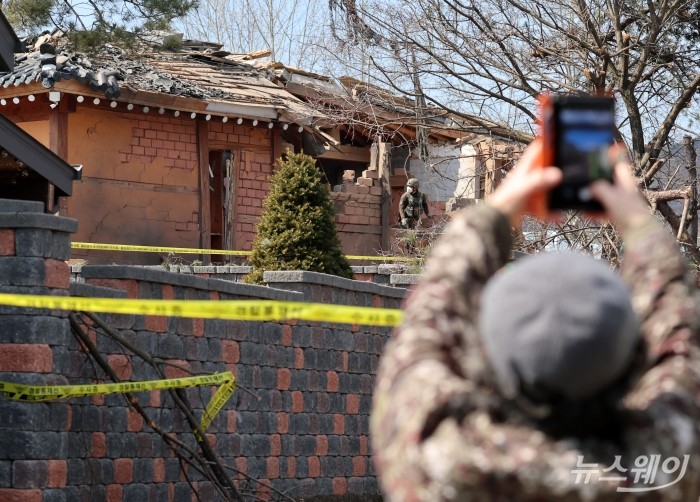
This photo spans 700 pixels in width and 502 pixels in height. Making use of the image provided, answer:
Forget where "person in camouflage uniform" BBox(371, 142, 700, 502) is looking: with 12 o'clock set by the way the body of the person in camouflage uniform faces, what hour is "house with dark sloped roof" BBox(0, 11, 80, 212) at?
The house with dark sloped roof is roughly at 11 o'clock from the person in camouflage uniform.

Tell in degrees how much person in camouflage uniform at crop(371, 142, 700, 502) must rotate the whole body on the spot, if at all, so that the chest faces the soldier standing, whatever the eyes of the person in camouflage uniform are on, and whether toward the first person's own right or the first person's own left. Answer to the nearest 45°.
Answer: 0° — they already face them

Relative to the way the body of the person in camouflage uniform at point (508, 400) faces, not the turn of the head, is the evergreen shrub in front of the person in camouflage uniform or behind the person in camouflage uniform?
in front

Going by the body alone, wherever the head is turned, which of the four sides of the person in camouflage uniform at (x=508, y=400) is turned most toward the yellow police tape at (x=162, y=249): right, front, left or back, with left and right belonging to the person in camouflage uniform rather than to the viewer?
front

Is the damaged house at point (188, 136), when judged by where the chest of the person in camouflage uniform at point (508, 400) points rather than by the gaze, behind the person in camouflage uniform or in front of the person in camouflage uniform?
in front

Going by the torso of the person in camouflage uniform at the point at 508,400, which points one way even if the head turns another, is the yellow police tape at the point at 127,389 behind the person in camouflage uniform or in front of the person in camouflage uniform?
in front

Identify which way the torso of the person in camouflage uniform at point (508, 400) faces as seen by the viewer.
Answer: away from the camera
